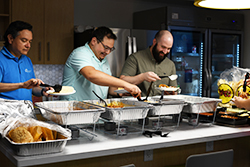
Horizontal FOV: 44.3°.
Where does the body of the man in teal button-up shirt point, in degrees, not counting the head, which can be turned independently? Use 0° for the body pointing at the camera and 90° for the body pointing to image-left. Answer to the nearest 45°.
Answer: approximately 315°

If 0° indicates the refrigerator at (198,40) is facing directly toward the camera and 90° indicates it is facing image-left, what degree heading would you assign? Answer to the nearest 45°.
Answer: approximately 315°

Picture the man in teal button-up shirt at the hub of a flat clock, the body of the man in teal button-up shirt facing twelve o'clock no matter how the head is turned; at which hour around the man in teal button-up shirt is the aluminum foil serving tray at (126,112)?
The aluminum foil serving tray is roughly at 1 o'clock from the man in teal button-up shirt.

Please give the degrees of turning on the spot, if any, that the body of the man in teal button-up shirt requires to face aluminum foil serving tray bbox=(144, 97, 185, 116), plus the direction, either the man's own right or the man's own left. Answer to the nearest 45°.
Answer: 0° — they already face it

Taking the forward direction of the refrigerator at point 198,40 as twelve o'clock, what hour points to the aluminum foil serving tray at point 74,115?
The aluminum foil serving tray is roughly at 2 o'clock from the refrigerator.

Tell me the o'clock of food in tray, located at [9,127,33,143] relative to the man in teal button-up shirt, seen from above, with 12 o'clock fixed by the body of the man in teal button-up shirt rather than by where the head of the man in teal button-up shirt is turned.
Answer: The food in tray is roughly at 2 o'clock from the man in teal button-up shirt.

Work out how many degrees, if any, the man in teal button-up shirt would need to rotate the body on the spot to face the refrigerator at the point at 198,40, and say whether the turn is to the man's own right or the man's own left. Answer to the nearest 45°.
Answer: approximately 90° to the man's own left

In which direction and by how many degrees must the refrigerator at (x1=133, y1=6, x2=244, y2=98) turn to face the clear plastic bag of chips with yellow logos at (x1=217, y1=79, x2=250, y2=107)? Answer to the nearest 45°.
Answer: approximately 45° to its right
